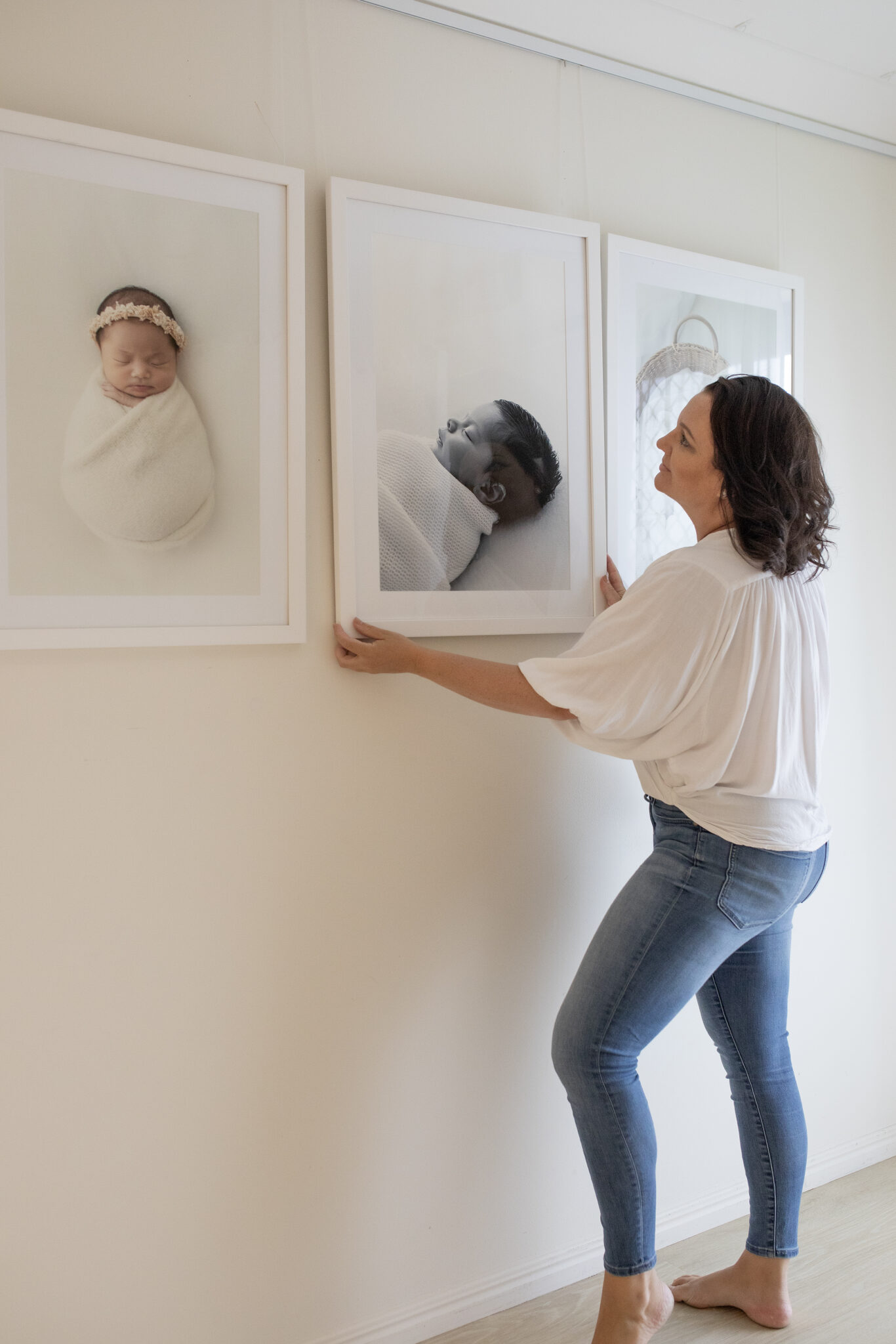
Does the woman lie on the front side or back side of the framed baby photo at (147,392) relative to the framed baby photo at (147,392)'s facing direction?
on the front side

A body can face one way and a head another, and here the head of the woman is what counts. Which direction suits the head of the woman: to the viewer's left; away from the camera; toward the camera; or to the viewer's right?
to the viewer's left

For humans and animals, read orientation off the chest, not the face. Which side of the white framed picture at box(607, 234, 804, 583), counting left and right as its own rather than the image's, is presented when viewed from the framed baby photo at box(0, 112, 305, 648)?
right

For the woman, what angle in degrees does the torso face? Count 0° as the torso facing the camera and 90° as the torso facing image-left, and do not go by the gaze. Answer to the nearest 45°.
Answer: approximately 135°

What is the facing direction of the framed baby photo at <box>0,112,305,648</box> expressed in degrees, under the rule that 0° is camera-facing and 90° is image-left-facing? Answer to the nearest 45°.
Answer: approximately 315°

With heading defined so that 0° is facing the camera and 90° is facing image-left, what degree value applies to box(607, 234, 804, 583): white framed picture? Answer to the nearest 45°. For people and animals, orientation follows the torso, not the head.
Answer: approximately 315°

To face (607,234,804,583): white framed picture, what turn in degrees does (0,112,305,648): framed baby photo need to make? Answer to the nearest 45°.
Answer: approximately 45° to its left

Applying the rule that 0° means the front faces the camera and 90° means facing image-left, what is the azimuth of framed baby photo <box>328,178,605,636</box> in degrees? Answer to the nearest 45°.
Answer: approximately 315°
